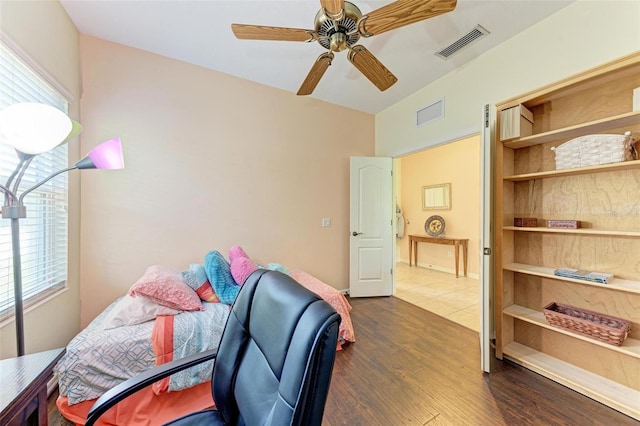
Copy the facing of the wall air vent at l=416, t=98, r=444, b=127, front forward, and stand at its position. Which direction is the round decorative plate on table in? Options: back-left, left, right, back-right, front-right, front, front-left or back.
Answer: back-right

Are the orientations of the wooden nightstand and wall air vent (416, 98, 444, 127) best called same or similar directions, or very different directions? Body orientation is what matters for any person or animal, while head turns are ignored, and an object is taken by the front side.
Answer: very different directions

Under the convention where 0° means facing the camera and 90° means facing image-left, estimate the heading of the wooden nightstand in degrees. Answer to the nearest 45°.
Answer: approximately 315°

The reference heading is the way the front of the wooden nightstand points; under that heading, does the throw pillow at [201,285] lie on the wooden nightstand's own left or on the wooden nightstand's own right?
on the wooden nightstand's own left

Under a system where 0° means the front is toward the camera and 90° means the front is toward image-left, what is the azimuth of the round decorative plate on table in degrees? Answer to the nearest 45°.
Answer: approximately 0°

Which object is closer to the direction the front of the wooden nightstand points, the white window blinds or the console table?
the console table

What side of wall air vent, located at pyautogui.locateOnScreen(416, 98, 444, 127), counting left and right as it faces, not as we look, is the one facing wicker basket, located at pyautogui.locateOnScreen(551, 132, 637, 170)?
left
